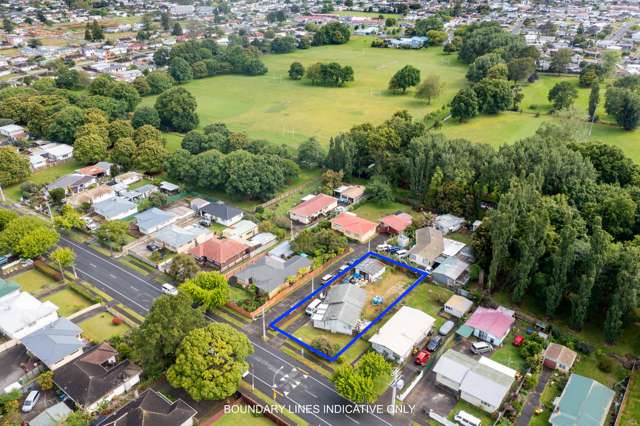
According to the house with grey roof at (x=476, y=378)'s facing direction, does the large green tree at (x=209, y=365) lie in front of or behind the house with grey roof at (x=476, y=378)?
in front

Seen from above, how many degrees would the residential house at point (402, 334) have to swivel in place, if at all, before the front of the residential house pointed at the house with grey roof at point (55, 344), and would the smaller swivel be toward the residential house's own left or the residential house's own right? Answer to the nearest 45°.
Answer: approximately 45° to the residential house's own right

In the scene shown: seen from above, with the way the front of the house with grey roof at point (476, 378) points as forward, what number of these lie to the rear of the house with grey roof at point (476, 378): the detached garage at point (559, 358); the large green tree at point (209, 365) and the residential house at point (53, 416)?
1

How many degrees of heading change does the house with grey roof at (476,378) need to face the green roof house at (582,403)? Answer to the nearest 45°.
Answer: approximately 135° to its left

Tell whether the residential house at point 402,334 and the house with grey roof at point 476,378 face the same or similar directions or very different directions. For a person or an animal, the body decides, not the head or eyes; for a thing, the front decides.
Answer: same or similar directions

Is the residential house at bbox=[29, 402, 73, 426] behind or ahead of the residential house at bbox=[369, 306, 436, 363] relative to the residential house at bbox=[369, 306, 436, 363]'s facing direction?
ahead

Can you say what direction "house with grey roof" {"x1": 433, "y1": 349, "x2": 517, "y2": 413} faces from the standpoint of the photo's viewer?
facing the viewer and to the left of the viewer

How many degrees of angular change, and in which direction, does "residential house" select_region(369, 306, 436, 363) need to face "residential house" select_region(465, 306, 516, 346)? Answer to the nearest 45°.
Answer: approximately 135° to its left

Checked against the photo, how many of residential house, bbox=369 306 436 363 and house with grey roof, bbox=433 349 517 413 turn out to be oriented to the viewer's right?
0

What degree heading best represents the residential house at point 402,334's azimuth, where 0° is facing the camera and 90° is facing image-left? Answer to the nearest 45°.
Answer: approximately 45°

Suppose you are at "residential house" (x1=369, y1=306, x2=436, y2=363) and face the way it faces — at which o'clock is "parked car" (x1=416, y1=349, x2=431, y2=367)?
The parked car is roughly at 9 o'clock from the residential house.

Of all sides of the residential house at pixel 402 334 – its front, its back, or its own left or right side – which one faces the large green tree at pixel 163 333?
front

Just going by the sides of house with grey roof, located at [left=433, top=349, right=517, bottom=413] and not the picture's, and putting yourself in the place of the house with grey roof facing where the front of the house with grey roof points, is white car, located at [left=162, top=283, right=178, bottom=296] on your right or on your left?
on your right
